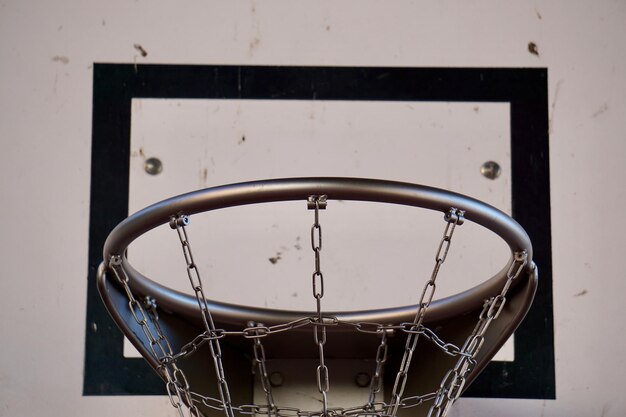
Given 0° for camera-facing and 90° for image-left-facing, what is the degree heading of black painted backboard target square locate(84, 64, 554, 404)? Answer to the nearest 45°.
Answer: approximately 0°

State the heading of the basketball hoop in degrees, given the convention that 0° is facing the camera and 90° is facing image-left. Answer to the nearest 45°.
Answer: approximately 0°
